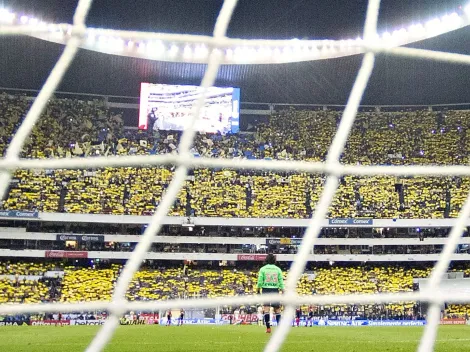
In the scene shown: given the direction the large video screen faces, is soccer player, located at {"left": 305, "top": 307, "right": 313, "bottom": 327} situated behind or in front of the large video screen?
in front

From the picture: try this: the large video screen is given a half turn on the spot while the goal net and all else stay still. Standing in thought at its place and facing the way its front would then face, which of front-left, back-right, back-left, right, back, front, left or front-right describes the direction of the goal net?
back

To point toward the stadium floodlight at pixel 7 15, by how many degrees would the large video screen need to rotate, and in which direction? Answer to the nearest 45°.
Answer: approximately 45° to its right

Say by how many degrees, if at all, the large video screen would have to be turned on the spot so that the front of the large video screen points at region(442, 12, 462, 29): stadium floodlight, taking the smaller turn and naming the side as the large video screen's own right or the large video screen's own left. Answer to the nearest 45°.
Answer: approximately 45° to the large video screen's own left

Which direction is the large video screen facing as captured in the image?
toward the camera

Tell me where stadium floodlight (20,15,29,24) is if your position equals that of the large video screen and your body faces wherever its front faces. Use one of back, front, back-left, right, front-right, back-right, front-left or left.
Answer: front-right
